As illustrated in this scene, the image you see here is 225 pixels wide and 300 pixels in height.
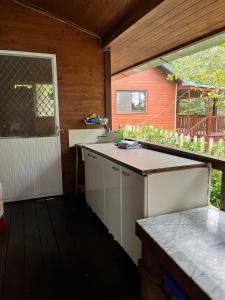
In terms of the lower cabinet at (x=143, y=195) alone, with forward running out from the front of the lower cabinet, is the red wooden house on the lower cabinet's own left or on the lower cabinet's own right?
on the lower cabinet's own right

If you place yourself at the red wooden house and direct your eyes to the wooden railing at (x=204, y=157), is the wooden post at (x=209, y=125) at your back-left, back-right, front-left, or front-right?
front-left

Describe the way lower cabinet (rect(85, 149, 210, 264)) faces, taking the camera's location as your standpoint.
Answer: facing the viewer and to the left of the viewer

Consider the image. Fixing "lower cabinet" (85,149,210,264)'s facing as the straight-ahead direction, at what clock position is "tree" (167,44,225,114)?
The tree is roughly at 5 o'clock from the lower cabinet.

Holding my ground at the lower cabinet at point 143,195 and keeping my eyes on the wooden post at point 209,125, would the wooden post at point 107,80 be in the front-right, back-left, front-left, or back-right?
front-left

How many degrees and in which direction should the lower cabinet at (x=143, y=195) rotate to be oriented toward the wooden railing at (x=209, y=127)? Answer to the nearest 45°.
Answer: approximately 135° to its right

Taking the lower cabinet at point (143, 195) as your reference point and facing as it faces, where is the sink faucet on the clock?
The sink faucet is roughly at 4 o'clock from the lower cabinet.

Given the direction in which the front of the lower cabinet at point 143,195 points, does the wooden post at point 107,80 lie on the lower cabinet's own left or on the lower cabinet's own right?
on the lower cabinet's own right
